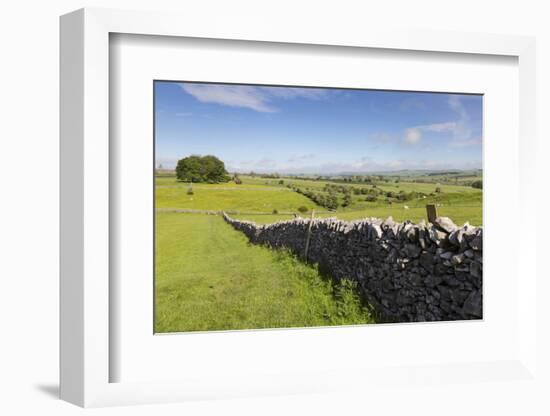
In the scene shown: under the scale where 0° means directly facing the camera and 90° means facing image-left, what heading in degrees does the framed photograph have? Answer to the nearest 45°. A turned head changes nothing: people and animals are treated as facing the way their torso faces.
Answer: approximately 315°
